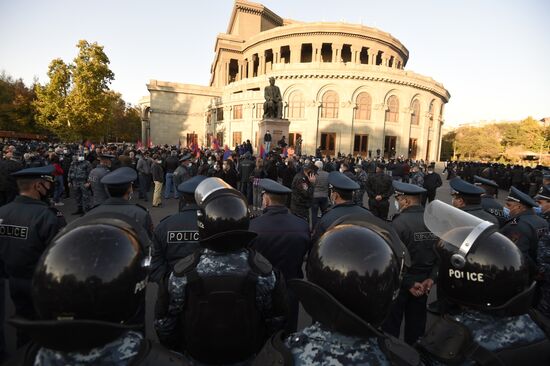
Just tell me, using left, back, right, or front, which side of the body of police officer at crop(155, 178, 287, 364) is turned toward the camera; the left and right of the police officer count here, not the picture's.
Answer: back

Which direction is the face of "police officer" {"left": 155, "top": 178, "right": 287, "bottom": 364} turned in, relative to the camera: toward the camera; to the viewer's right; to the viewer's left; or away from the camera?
away from the camera

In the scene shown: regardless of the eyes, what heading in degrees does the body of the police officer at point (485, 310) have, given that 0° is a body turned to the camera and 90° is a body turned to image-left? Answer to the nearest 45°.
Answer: approximately 135°

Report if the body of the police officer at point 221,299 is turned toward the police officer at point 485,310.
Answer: no

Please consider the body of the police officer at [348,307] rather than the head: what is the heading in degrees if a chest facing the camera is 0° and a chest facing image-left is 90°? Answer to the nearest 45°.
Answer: approximately 180°

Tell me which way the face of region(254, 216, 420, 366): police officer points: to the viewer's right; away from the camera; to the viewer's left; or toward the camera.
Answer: away from the camera

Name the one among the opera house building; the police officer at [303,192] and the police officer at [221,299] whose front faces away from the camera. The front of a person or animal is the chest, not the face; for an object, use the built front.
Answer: the police officer at [221,299]

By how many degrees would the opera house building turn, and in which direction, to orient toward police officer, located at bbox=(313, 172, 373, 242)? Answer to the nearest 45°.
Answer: approximately 45° to its right

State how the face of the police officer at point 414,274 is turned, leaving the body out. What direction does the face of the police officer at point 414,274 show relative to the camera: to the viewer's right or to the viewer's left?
to the viewer's left
